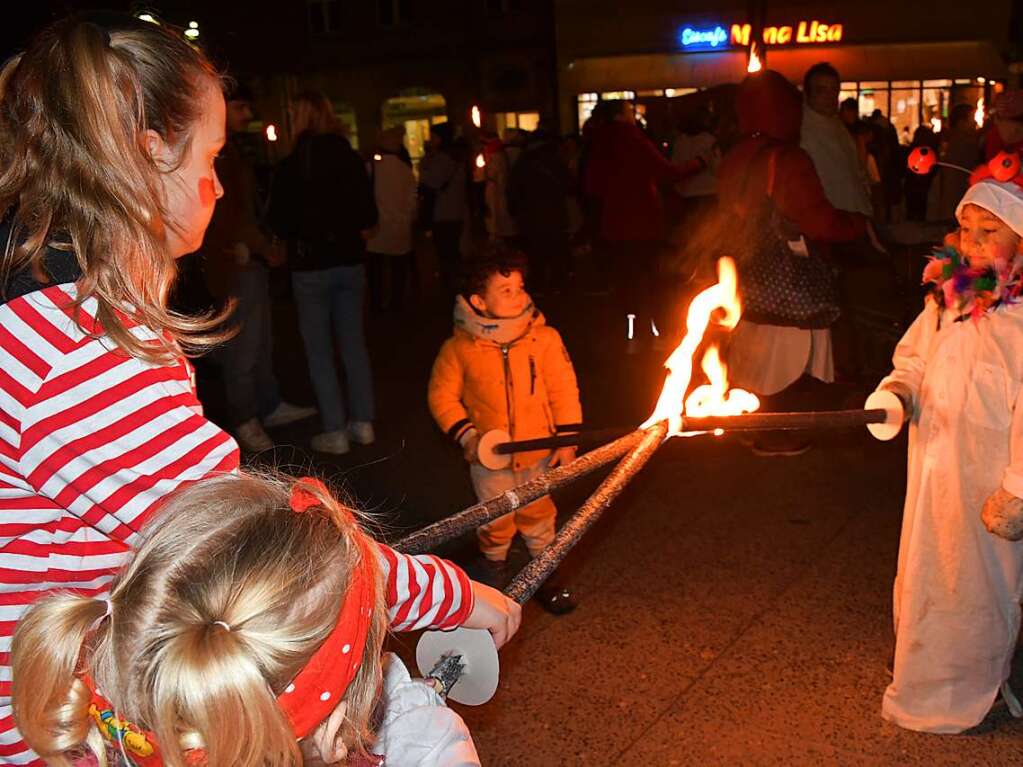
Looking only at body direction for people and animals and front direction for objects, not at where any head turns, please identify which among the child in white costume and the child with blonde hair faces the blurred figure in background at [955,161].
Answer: the child with blonde hair

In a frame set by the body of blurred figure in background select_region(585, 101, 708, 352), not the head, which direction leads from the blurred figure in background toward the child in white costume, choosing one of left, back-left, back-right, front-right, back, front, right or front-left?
back-right

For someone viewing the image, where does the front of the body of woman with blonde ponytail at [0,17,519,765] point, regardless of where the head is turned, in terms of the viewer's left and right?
facing away from the viewer and to the right of the viewer

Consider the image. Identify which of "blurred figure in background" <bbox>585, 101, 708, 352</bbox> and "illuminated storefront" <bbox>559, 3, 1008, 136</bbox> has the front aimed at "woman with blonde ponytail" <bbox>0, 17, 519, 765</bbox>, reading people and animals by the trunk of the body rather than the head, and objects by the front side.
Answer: the illuminated storefront

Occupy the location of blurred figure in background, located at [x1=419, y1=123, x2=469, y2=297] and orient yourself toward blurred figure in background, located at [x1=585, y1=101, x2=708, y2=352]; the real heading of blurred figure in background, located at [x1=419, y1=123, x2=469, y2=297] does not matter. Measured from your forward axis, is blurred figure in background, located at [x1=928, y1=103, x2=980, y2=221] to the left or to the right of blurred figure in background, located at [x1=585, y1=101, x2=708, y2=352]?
left

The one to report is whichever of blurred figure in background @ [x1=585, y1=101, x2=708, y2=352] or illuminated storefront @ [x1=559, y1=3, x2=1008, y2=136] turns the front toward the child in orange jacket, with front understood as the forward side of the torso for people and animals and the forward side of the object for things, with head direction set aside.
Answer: the illuminated storefront

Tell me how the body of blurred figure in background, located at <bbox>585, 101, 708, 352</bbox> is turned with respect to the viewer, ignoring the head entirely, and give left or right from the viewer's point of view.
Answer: facing away from the viewer and to the right of the viewer

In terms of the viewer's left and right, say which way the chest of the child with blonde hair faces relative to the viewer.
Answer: facing away from the viewer and to the right of the viewer

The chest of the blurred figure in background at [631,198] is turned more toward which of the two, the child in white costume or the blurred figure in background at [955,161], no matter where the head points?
the blurred figure in background

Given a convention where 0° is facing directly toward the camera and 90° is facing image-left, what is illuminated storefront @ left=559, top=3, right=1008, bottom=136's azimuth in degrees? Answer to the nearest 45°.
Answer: approximately 0°
